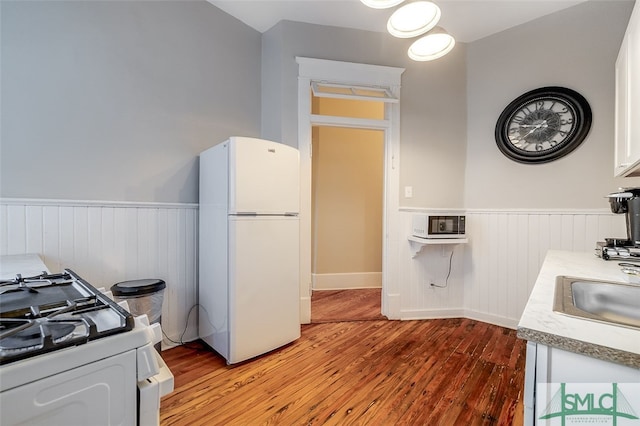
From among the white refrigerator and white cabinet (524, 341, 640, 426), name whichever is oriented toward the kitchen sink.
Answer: the white refrigerator

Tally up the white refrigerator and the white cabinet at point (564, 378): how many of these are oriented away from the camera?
0

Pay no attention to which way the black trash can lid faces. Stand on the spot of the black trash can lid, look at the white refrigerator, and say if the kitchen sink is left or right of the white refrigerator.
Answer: right

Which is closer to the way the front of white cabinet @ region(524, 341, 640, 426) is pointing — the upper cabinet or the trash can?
the trash can

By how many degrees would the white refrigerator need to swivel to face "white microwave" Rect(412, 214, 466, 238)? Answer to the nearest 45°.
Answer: approximately 45° to its left

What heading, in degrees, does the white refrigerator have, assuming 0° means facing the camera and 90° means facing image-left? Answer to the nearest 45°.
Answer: approximately 315°

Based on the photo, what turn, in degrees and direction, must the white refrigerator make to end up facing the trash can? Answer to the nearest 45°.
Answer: approximately 135° to its right

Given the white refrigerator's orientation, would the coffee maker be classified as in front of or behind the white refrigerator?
in front

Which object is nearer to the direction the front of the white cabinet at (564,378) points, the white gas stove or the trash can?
the white gas stove

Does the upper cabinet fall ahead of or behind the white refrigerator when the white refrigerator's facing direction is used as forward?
ahead
